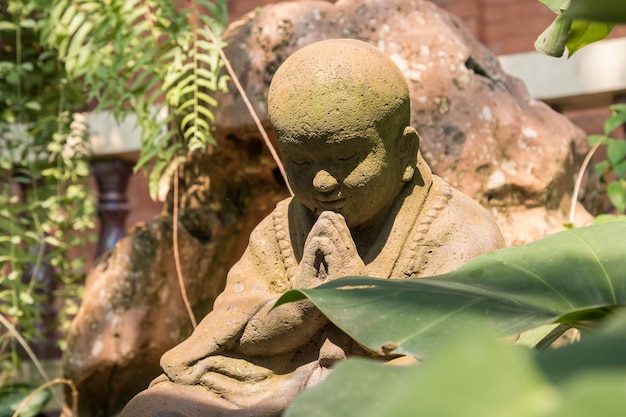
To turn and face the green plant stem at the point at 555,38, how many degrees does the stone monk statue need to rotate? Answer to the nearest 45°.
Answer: approximately 90° to its left

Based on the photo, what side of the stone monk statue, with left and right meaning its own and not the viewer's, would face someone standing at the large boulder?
back

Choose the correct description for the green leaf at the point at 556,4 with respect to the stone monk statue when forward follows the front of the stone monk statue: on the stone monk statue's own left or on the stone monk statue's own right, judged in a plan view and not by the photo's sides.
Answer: on the stone monk statue's own left

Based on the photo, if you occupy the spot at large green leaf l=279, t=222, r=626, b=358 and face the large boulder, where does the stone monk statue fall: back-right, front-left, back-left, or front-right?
front-left

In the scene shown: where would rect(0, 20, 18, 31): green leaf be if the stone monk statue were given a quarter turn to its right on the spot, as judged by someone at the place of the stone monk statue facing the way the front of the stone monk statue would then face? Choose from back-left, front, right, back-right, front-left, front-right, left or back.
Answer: front

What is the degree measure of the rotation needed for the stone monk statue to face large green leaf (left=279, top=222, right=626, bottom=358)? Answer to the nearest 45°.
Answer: approximately 45° to its left

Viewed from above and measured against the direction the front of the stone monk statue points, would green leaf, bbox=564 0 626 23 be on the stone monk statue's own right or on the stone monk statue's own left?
on the stone monk statue's own left

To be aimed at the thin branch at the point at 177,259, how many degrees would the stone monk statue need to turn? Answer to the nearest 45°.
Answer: approximately 90° to its right

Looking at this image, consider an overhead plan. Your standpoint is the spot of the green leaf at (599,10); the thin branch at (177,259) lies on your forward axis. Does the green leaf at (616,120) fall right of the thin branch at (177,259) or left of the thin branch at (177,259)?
right
